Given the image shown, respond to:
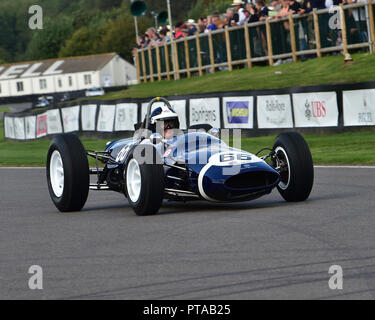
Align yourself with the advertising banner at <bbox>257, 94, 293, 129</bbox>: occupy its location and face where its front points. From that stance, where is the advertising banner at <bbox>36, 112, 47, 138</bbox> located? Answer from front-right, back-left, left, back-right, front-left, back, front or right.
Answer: back-right

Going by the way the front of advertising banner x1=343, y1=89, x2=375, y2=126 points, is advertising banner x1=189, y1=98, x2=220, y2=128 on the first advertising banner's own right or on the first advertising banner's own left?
on the first advertising banner's own right

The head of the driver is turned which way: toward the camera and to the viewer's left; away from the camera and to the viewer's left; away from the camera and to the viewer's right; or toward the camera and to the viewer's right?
toward the camera and to the viewer's right

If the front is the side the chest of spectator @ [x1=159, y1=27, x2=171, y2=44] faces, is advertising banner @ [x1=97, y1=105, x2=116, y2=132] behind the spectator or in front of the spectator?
in front

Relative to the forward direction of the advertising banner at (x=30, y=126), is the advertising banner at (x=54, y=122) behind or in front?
in front

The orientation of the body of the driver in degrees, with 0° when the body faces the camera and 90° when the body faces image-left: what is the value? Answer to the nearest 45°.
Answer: approximately 315°

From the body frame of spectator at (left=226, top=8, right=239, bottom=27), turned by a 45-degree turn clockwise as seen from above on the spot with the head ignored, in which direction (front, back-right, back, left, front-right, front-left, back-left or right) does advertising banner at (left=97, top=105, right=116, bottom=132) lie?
front-left

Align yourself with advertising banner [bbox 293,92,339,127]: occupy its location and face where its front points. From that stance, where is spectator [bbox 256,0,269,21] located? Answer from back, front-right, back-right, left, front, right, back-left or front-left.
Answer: back

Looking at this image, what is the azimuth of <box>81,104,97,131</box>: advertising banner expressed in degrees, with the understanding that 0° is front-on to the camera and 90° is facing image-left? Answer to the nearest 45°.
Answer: approximately 0°

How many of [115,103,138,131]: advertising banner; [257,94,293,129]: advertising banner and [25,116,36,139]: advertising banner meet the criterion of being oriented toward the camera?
3

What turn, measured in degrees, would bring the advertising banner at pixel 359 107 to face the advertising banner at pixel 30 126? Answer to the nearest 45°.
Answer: approximately 135° to its right

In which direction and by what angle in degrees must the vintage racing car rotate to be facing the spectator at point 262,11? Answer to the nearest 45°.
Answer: approximately 135° to its left

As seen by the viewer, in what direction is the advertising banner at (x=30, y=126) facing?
toward the camera

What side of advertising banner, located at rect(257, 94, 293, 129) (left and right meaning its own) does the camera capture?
front
